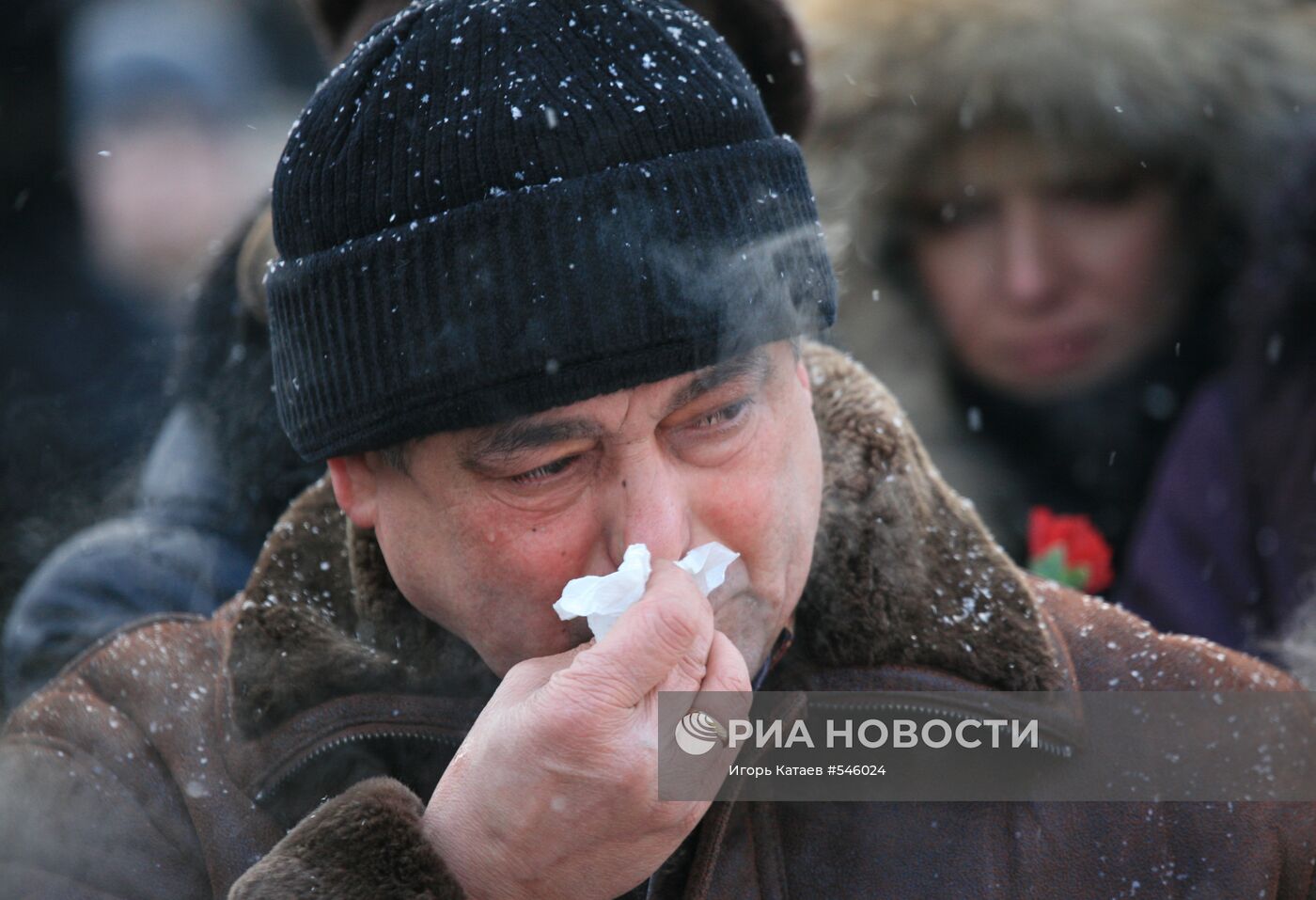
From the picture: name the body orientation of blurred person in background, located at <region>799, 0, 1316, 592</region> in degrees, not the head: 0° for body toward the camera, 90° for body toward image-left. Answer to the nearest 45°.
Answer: approximately 0°

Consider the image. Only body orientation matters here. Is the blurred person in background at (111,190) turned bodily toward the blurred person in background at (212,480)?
yes

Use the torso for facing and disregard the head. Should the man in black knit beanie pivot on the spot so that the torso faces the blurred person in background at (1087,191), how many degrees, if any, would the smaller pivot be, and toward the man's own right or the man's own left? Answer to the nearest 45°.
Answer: approximately 135° to the man's own left

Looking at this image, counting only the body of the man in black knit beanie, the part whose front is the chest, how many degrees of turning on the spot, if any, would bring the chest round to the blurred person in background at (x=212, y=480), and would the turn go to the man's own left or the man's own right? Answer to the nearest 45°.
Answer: approximately 135° to the man's own right

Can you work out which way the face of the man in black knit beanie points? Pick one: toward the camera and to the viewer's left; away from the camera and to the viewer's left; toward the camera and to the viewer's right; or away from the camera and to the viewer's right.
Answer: toward the camera and to the viewer's right
